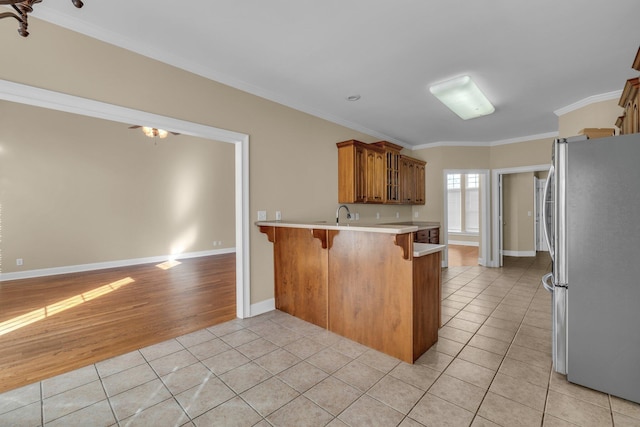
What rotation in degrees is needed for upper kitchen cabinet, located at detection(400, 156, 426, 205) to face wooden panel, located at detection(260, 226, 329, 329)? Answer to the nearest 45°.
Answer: approximately 45° to its right

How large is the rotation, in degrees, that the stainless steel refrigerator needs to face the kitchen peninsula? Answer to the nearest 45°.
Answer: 0° — it already faces it

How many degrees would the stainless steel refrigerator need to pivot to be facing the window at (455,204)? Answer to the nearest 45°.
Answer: approximately 45° to its right

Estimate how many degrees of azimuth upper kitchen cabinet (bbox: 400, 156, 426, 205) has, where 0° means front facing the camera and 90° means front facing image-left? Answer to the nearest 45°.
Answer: approximately 315°

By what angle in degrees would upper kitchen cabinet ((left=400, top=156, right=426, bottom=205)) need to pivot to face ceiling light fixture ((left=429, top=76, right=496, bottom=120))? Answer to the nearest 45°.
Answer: approximately 45° to its right

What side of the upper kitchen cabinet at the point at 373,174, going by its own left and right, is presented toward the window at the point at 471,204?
left

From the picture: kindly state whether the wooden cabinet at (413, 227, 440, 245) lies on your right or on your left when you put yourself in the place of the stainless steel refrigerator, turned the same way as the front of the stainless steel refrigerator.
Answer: on your right

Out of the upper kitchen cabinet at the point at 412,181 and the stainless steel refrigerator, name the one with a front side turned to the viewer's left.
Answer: the stainless steel refrigerator

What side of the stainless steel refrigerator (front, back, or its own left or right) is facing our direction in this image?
left
